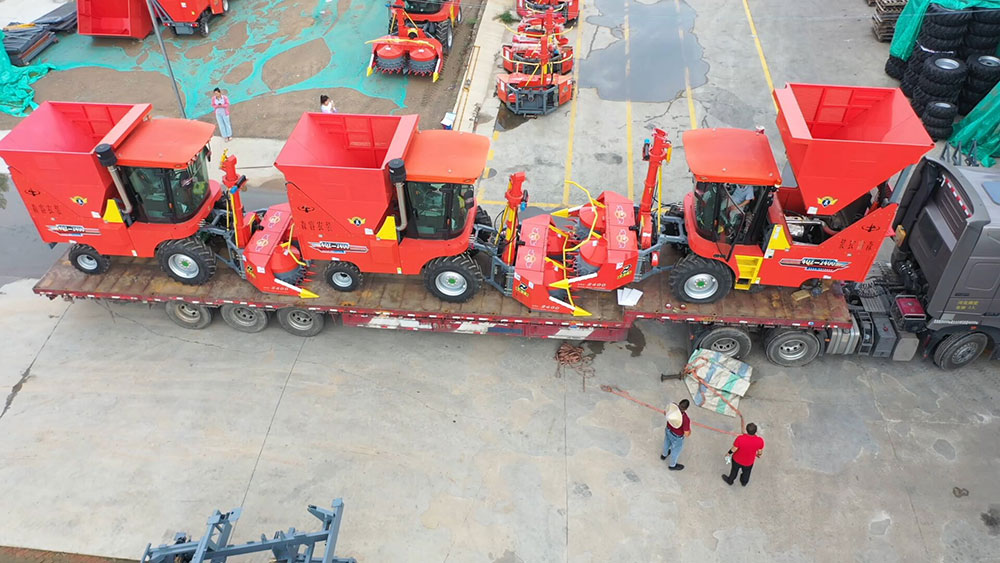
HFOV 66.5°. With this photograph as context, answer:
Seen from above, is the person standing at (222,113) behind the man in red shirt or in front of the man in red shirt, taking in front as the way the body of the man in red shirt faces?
in front

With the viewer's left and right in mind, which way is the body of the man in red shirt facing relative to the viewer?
facing away from the viewer and to the left of the viewer

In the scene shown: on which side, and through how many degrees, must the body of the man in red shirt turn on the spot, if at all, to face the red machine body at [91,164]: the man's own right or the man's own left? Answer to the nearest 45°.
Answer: approximately 45° to the man's own left

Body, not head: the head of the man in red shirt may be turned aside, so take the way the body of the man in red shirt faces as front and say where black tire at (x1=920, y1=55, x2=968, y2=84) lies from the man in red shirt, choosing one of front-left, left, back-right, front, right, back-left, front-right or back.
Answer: front-right

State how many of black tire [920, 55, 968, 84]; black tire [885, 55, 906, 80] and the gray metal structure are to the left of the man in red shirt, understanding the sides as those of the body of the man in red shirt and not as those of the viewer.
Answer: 1

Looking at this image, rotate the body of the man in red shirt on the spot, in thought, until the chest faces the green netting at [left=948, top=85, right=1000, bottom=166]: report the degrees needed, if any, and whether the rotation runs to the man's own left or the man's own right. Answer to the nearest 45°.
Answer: approximately 45° to the man's own right
